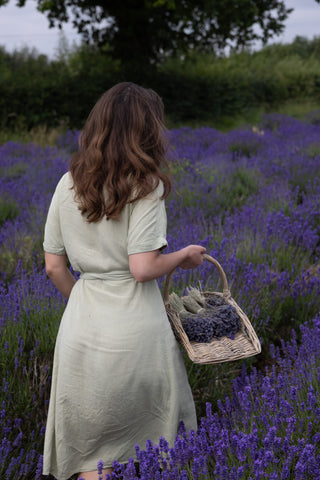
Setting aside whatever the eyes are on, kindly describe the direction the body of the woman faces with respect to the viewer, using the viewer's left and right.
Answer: facing away from the viewer and to the right of the viewer

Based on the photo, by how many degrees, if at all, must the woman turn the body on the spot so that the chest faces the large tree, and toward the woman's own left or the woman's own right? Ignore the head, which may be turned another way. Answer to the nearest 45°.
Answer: approximately 45° to the woman's own left

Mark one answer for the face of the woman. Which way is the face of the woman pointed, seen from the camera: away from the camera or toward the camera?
away from the camera
